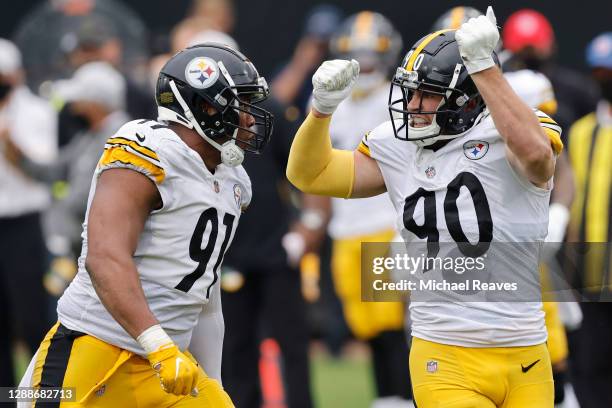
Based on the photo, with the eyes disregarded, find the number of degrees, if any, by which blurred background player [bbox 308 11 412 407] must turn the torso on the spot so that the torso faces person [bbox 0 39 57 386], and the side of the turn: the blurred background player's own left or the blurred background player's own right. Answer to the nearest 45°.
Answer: approximately 90° to the blurred background player's own right

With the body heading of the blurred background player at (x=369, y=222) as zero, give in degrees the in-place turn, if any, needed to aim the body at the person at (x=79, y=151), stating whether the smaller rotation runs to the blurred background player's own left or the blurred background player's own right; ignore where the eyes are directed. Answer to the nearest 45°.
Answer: approximately 90° to the blurred background player's own right

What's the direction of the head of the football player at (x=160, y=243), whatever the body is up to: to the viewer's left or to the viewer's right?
to the viewer's right

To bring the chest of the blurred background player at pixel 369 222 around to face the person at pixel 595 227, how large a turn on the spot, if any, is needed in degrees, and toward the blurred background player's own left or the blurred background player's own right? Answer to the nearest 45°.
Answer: approximately 90° to the blurred background player's own left

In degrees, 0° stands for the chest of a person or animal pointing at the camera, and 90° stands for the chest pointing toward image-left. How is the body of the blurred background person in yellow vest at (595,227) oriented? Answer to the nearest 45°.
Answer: approximately 0°
